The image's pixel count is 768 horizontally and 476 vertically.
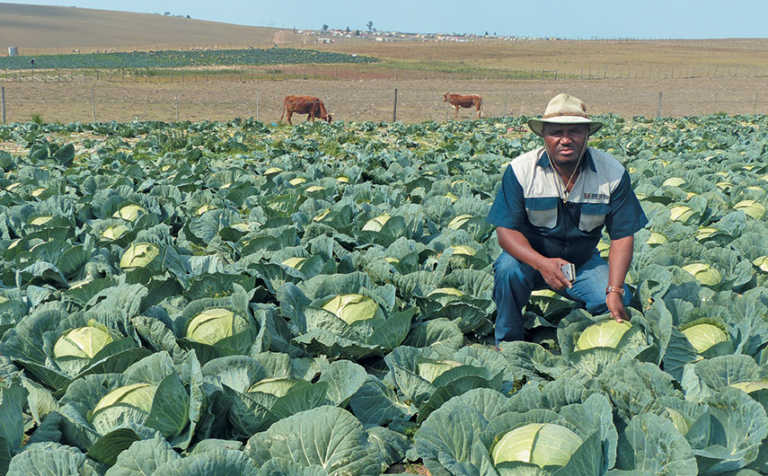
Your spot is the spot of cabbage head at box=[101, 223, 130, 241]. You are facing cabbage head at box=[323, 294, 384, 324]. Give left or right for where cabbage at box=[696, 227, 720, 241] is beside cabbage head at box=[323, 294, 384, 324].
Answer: left

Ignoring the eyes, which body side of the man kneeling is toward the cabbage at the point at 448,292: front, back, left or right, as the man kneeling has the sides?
right

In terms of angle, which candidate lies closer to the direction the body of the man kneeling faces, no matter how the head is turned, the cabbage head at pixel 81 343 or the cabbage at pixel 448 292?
the cabbage head

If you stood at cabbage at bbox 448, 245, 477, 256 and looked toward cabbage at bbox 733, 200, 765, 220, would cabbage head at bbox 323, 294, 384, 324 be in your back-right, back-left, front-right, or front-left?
back-right

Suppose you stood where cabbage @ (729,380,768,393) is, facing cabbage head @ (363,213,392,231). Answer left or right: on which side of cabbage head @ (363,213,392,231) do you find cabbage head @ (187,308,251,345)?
left

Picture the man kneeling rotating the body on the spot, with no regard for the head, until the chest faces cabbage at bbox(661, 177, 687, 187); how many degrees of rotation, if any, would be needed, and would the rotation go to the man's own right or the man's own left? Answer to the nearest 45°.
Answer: approximately 180°

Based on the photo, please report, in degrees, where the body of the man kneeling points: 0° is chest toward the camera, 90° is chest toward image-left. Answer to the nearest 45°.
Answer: approximately 0°

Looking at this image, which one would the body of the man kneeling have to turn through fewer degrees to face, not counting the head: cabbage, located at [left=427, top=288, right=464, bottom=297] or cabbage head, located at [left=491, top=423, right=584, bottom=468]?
the cabbage head

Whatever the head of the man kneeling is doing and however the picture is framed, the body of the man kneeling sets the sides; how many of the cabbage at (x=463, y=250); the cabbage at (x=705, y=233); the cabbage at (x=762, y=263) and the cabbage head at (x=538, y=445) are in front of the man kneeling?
1

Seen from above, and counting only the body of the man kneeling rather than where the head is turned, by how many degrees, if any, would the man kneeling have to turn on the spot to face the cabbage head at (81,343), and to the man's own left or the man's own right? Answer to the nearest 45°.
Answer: approximately 45° to the man's own right
